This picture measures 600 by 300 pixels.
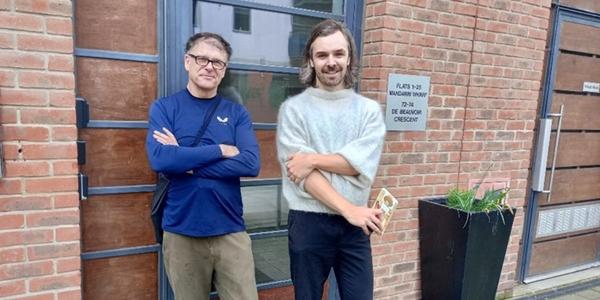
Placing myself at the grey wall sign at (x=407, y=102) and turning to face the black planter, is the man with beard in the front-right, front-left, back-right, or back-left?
back-right

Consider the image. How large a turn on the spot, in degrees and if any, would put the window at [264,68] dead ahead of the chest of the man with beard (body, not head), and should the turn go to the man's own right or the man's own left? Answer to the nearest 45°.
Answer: approximately 135° to the man's own right

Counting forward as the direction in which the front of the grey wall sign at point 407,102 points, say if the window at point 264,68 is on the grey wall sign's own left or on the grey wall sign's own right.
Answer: on the grey wall sign's own right

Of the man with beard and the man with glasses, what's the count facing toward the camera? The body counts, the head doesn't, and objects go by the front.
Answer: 2

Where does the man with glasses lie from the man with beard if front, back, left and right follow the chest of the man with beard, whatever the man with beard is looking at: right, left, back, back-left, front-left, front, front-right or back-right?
right

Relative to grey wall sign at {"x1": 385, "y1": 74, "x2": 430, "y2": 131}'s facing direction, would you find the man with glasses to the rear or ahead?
ahead

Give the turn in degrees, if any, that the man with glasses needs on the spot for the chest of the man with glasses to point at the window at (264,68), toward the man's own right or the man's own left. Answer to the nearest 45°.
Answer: approximately 135° to the man's own left

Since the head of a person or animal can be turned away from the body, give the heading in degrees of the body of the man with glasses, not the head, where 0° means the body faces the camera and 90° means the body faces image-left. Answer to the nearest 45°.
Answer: approximately 0°
